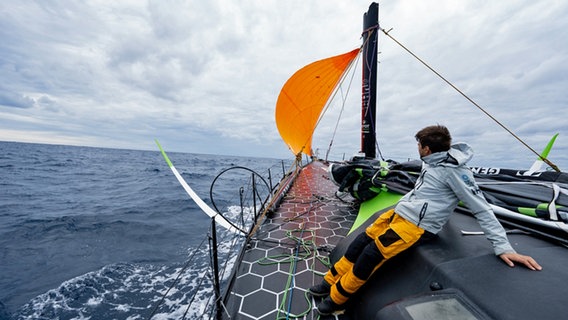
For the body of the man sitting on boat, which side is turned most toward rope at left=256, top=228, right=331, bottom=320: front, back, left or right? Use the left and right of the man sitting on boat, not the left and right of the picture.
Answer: front

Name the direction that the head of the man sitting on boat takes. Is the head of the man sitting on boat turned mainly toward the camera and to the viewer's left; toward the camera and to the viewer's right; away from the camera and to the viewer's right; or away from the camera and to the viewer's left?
away from the camera and to the viewer's left

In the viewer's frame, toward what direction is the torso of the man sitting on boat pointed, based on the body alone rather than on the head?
to the viewer's left
